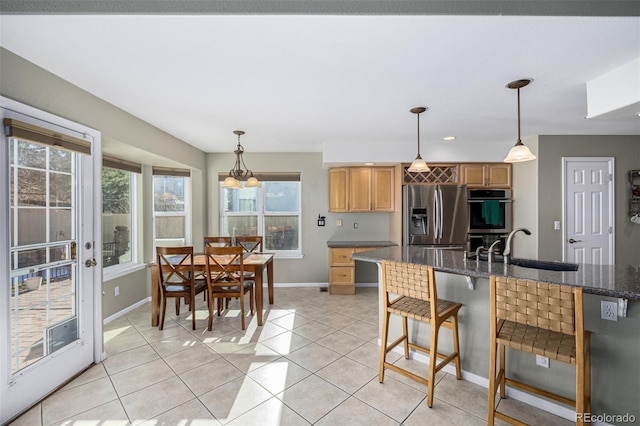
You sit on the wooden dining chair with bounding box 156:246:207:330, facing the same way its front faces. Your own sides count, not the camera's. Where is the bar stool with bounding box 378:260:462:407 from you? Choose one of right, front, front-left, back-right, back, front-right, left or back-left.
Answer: right

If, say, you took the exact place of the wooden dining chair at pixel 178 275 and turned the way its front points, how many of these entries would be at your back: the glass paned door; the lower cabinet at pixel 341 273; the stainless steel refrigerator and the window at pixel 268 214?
1

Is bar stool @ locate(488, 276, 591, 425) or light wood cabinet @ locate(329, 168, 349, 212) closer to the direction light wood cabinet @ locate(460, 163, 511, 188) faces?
the bar stool

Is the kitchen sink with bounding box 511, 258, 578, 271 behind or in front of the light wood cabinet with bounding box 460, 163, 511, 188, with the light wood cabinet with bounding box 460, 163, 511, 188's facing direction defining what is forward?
in front

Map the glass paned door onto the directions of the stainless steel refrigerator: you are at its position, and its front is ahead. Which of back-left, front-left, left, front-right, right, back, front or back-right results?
front-right

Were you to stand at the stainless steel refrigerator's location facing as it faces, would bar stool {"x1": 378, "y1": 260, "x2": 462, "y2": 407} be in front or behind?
in front

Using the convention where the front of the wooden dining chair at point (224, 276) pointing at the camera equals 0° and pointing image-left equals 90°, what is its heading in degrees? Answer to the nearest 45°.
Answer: approximately 180°

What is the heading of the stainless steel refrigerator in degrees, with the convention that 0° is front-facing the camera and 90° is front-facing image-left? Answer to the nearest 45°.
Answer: approximately 0°

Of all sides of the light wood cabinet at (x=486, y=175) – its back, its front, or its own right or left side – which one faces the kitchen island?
front
